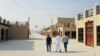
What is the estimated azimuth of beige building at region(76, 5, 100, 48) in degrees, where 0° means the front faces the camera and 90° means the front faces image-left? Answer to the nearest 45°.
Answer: approximately 45°
